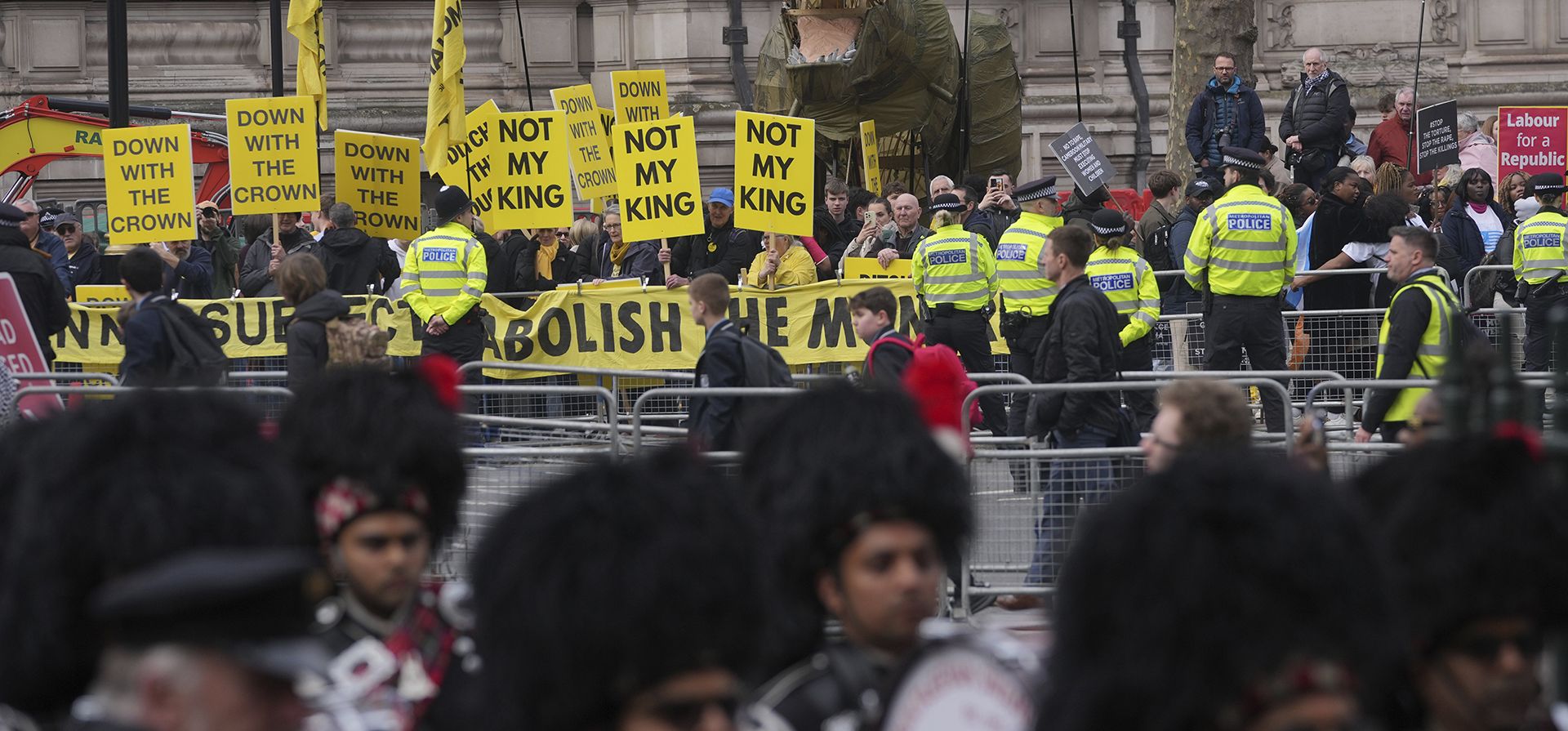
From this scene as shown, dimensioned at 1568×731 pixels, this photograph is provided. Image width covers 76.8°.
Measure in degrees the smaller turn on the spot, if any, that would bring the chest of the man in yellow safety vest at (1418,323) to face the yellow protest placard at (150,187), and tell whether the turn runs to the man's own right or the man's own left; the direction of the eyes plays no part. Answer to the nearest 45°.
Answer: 0° — they already face it

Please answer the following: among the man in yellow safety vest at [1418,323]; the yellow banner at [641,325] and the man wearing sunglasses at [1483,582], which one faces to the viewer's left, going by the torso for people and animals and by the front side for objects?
the man in yellow safety vest

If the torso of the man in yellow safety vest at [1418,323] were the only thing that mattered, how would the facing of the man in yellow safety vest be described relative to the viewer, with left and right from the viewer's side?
facing to the left of the viewer

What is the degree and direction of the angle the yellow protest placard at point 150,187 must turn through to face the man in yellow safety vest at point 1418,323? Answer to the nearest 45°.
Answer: approximately 45° to its left

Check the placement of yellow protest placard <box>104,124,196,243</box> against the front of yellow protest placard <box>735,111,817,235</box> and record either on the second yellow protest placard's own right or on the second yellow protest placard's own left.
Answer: on the second yellow protest placard's own right
